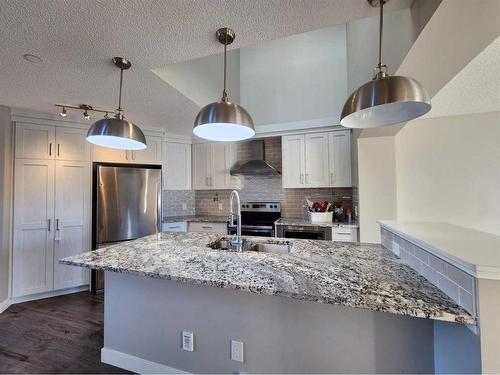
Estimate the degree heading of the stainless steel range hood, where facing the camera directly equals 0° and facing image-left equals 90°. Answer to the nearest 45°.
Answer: approximately 0°

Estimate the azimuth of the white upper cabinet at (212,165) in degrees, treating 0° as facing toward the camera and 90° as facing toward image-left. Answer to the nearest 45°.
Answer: approximately 0°

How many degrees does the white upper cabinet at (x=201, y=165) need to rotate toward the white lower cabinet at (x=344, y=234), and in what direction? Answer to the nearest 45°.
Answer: approximately 45° to its left

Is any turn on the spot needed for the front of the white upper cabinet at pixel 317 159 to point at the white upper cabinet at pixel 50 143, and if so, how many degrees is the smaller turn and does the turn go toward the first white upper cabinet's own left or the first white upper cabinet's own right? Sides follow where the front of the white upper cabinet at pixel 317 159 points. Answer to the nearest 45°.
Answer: approximately 45° to the first white upper cabinet's own right

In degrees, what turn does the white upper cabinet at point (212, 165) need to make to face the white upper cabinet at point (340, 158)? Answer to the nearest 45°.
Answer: approximately 45° to its left
